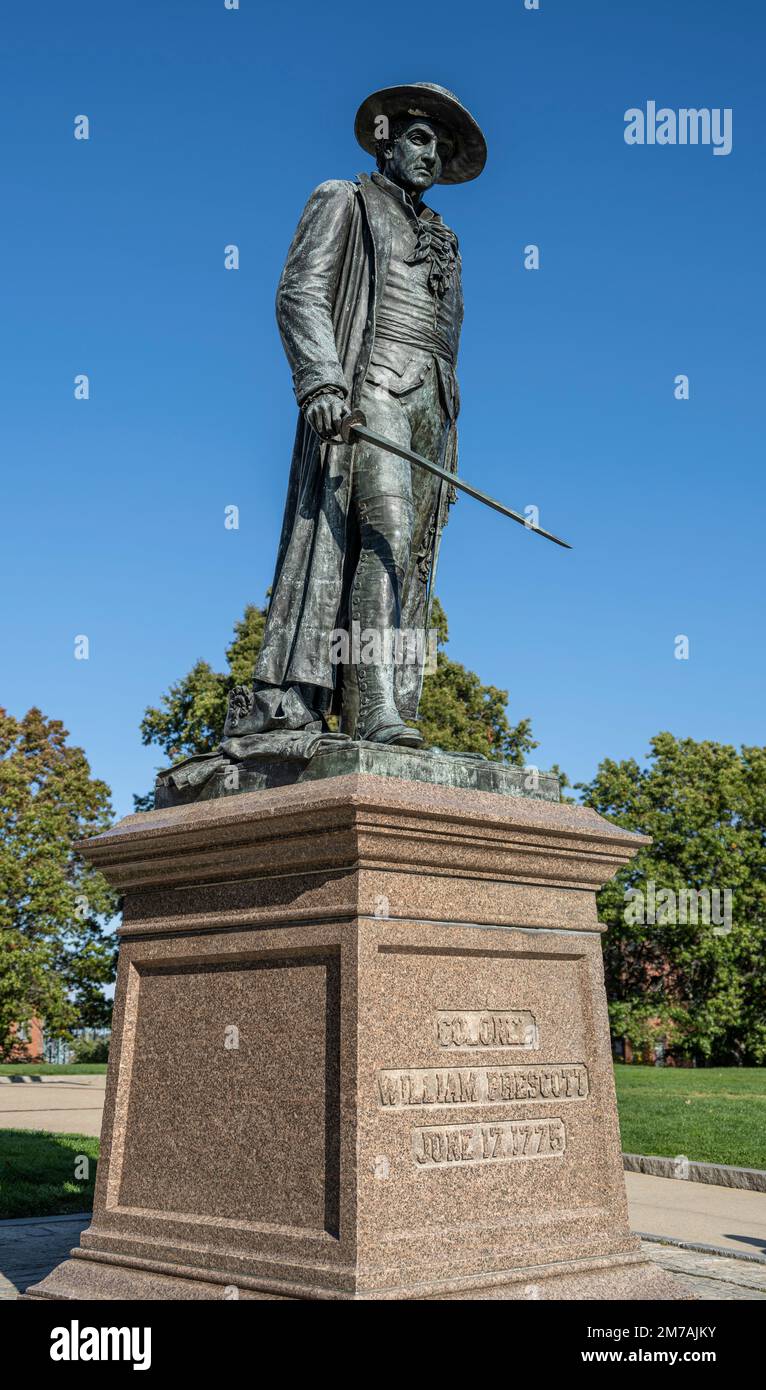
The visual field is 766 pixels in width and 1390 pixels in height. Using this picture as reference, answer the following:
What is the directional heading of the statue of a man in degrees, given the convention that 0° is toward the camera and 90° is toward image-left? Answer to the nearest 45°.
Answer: approximately 315°

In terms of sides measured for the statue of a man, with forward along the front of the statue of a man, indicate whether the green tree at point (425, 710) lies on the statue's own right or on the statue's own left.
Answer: on the statue's own left

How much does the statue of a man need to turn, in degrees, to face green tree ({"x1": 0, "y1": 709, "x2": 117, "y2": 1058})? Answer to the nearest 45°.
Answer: approximately 135° to its left
